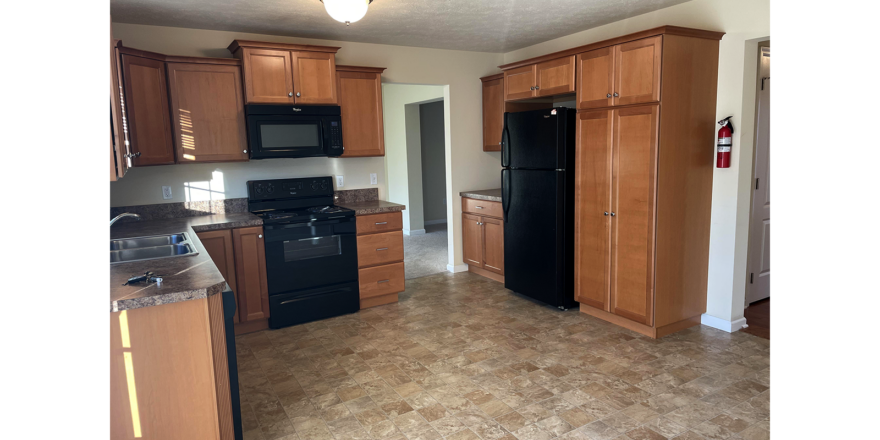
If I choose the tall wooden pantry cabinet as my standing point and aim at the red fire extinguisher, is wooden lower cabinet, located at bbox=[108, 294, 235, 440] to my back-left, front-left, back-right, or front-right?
back-right

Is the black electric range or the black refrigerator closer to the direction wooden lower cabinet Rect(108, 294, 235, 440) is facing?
the black refrigerator

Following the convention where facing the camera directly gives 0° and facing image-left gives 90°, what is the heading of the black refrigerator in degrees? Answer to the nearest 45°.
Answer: approximately 45°

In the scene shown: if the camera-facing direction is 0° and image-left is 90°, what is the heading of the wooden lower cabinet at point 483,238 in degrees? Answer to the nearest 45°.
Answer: approximately 45°

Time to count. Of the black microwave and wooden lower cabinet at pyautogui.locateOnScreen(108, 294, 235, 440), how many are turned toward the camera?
1

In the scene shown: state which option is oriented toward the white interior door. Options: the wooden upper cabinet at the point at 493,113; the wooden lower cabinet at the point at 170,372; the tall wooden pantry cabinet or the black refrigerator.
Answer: the wooden lower cabinet

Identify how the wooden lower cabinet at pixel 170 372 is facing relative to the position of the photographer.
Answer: facing to the right of the viewer

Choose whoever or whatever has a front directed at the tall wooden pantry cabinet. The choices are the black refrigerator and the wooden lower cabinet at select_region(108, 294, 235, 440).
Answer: the wooden lower cabinet

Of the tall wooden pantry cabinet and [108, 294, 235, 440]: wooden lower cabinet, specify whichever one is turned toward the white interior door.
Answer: the wooden lower cabinet
